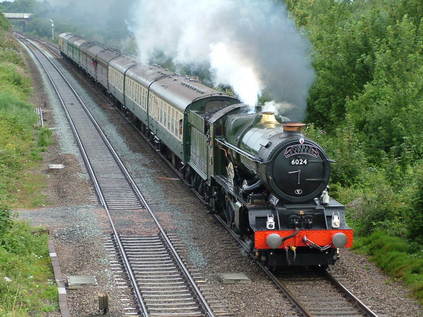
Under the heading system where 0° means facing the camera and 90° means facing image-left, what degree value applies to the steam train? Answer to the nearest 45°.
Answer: approximately 315°

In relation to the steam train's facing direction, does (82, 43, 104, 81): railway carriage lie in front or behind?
behind

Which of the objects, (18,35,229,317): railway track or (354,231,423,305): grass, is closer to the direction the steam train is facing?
the grass
